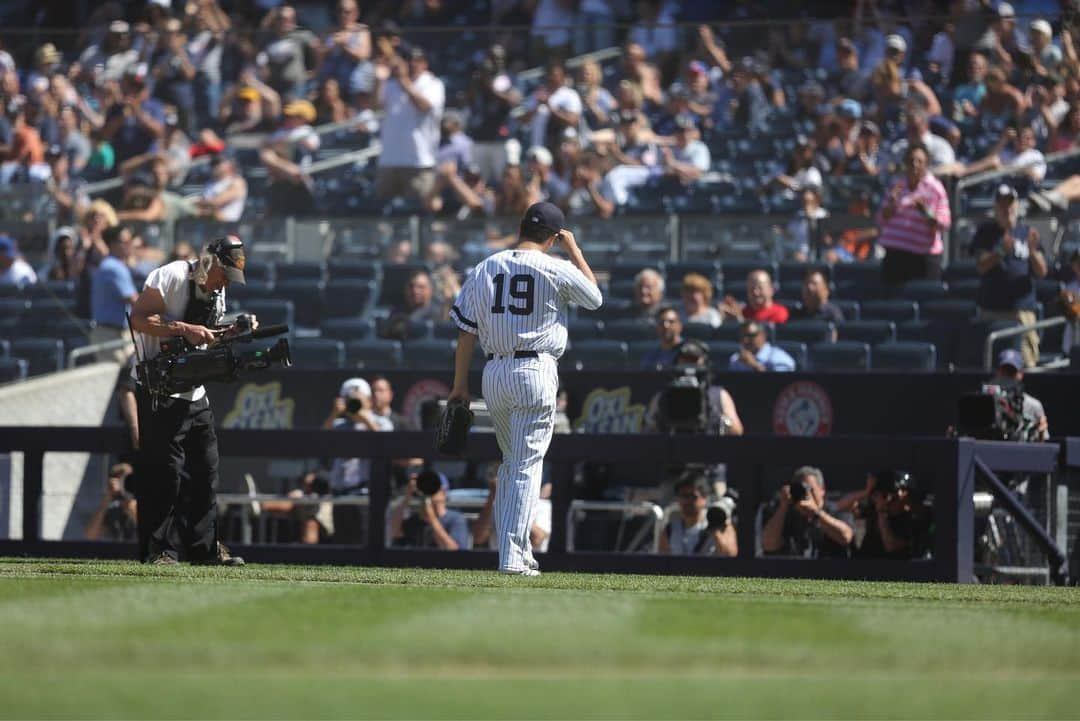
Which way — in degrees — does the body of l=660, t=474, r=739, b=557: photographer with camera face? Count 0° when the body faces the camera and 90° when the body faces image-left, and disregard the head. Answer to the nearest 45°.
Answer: approximately 0°

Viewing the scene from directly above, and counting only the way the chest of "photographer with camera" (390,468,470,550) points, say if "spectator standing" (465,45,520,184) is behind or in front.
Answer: behind

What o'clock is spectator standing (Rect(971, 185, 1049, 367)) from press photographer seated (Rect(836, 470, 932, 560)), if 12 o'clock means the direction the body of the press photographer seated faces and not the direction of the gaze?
The spectator standing is roughly at 5 o'clock from the press photographer seated.

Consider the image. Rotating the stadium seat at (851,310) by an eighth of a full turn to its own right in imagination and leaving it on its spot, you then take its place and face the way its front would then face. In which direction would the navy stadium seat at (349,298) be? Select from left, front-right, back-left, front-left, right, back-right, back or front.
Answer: front-right

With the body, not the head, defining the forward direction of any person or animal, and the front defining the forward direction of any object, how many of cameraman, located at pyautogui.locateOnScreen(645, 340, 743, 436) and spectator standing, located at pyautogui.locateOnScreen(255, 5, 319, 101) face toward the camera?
2

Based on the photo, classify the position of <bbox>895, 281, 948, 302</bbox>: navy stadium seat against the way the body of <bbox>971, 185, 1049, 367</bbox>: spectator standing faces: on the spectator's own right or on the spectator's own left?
on the spectator's own right

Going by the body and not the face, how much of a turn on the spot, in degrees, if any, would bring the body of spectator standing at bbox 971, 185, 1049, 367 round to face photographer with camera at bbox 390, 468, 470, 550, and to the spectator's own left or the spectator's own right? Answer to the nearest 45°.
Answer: approximately 45° to the spectator's own right

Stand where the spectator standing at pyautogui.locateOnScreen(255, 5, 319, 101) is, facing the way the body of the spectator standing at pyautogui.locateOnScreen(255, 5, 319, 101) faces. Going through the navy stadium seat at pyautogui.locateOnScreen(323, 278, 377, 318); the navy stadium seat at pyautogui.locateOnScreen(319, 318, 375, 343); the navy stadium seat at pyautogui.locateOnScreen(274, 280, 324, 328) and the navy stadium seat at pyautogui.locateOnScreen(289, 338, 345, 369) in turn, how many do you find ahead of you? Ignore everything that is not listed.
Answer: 4

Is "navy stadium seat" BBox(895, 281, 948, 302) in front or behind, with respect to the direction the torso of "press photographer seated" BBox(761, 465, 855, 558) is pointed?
behind

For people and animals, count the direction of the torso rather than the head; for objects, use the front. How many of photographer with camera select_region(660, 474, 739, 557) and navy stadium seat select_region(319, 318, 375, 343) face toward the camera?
2
